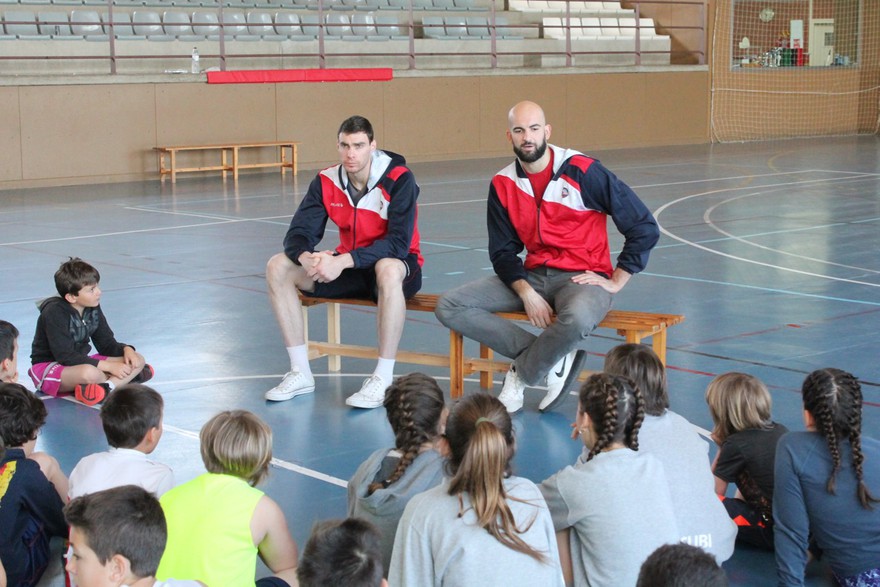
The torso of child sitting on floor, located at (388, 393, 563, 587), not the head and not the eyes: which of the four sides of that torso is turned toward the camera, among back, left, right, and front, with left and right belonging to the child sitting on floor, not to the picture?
back

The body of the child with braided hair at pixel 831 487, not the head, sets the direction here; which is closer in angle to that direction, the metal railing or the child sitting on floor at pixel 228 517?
the metal railing

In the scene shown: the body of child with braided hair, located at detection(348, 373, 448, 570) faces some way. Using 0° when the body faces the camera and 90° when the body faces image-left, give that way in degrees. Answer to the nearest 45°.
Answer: approximately 225°

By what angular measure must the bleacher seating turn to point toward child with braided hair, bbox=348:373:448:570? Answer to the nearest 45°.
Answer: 0° — it already faces them

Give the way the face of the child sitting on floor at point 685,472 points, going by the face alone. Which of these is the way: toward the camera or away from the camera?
away from the camera

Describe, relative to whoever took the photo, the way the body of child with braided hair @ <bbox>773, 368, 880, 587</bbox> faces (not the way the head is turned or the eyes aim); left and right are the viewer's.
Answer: facing away from the viewer

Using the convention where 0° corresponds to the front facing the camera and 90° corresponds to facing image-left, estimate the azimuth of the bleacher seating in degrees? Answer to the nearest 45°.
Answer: approximately 0°

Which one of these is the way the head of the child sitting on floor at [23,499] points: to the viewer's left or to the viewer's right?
to the viewer's right

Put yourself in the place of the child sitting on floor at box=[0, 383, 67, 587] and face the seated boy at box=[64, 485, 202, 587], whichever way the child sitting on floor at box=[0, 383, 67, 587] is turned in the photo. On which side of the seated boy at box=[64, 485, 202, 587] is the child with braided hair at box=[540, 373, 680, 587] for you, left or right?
left

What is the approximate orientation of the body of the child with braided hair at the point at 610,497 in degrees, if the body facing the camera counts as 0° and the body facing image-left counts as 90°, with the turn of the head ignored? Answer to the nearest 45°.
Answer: approximately 135°

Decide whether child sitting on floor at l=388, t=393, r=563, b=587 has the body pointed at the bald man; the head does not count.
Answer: yes

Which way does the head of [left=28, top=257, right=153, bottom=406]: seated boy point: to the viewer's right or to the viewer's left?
to the viewer's right
